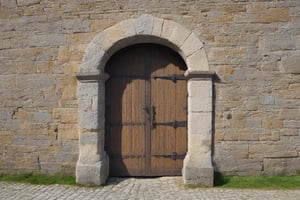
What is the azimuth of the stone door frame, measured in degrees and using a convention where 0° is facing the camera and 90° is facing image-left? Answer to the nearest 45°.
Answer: approximately 0°

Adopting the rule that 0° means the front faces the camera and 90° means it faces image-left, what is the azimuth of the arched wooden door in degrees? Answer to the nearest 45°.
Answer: approximately 0°
